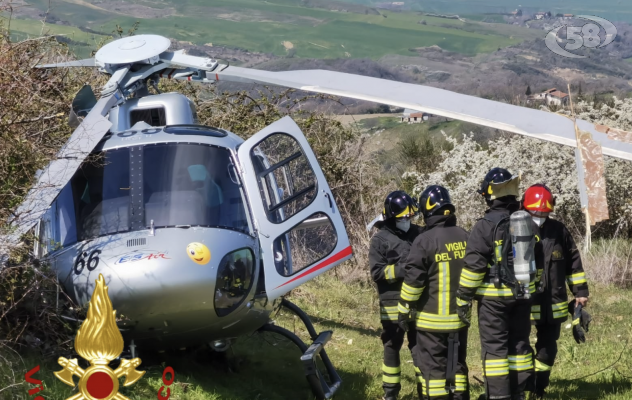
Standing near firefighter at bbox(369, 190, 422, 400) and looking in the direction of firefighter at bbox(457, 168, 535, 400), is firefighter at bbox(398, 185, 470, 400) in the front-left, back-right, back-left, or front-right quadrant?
front-right

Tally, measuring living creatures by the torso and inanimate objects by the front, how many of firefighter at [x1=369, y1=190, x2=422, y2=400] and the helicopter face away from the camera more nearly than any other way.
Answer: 0

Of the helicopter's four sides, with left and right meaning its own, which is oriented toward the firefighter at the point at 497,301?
left

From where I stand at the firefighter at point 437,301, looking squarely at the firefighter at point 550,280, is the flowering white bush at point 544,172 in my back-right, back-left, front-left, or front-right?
front-left

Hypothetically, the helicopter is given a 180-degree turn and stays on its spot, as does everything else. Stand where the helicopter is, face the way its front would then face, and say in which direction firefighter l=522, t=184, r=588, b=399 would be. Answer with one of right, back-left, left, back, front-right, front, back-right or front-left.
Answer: right

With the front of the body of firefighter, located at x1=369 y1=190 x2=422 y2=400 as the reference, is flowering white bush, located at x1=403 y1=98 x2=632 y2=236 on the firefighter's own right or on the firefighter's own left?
on the firefighter's own left

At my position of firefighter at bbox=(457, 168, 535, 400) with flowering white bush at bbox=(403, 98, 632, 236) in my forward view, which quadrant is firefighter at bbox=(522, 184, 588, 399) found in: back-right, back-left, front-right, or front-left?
front-right

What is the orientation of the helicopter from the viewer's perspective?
toward the camera

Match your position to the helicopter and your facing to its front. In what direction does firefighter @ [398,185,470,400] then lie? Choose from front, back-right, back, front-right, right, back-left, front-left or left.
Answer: left
